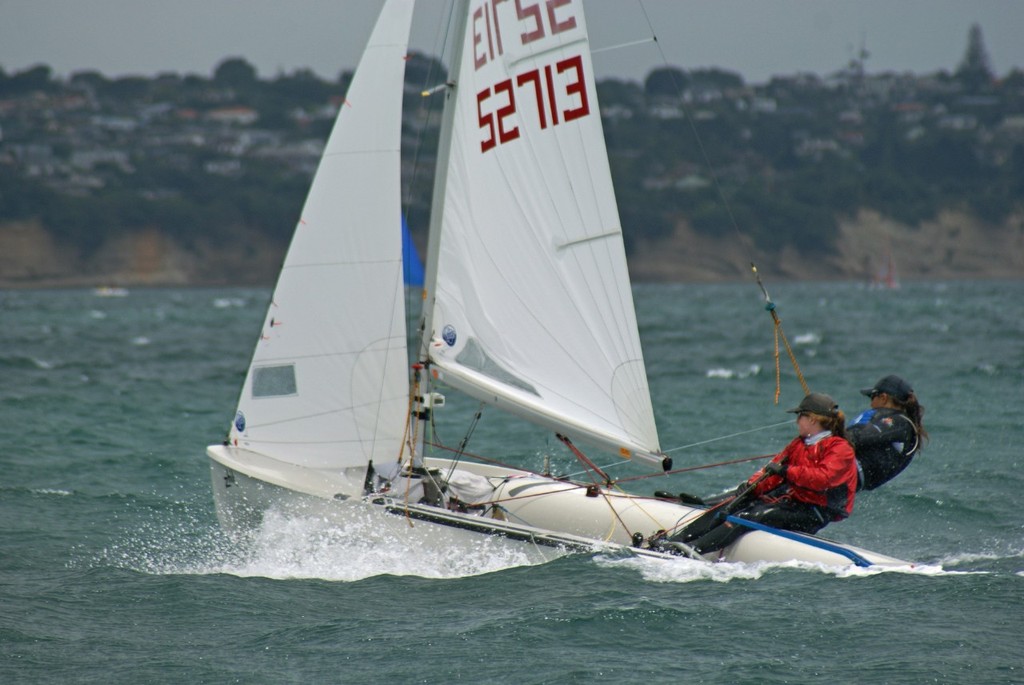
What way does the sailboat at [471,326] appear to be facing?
to the viewer's left

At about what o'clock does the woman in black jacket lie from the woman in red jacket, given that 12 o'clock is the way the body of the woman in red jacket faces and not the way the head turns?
The woman in black jacket is roughly at 5 o'clock from the woman in red jacket.

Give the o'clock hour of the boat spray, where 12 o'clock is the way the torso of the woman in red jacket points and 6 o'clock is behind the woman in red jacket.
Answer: The boat spray is roughly at 12 o'clock from the woman in red jacket.

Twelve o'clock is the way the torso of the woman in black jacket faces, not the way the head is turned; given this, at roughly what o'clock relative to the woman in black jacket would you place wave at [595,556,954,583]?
The wave is roughly at 11 o'clock from the woman in black jacket.

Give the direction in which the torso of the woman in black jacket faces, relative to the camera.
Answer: to the viewer's left

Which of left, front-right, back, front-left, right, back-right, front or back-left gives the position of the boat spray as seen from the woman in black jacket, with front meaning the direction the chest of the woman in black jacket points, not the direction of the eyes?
front

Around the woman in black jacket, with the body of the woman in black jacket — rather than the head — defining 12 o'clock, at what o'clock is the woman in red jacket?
The woman in red jacket is roughly at 11 o'clock from the woman in black jacket.

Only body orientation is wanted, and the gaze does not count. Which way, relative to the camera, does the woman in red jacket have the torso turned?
to the viewer's left
